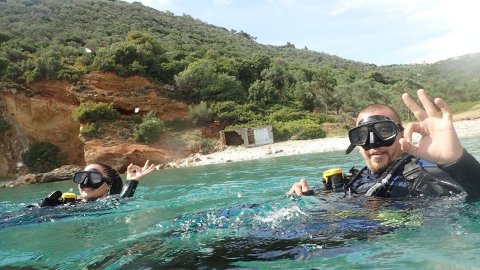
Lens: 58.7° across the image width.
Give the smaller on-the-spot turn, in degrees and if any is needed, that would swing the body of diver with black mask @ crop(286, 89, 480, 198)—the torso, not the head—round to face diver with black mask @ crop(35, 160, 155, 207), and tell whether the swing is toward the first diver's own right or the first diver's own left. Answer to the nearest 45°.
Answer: approximately 45° to the first diver's own right

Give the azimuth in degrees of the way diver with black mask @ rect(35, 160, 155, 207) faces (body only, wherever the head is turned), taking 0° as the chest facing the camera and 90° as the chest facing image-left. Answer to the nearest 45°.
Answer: approximately 45°

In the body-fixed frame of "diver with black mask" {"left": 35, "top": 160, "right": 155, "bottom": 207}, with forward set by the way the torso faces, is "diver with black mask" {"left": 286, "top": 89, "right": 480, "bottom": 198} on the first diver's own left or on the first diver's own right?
on the first diver's own left

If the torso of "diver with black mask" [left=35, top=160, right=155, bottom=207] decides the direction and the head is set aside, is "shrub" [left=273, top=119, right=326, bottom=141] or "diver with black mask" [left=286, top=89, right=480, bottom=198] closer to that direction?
the diver with black mask

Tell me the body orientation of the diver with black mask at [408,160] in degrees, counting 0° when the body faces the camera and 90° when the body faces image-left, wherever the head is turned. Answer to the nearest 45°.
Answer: approximately 45°

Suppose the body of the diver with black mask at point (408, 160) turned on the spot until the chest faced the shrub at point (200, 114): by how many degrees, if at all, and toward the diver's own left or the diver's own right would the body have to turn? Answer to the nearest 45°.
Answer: approximately 90° to the diver's own right

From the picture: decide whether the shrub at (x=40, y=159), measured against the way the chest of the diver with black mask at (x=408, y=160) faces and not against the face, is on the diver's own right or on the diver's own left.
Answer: on the diver's own right

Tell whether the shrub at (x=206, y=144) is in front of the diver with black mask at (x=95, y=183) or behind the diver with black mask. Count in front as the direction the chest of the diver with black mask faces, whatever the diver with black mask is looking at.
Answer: behind

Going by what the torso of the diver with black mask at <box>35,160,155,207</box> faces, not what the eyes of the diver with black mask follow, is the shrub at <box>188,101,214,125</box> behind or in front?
behind

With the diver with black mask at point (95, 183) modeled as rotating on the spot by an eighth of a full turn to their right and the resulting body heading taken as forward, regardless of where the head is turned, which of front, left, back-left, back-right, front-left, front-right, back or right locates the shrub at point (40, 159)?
right

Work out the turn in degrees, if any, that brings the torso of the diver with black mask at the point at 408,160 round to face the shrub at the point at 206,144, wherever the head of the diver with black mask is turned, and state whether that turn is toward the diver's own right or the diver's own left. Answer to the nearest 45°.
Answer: approximately 90° to the diver's own right

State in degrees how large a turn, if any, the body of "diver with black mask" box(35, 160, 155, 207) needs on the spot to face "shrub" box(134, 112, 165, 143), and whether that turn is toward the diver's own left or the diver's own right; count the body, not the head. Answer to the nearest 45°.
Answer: approximately 135° to the diver's own right
